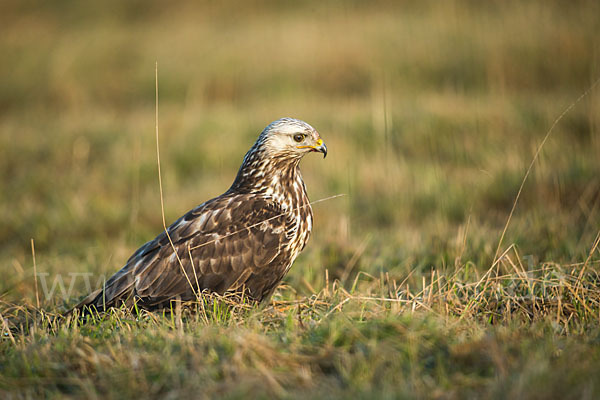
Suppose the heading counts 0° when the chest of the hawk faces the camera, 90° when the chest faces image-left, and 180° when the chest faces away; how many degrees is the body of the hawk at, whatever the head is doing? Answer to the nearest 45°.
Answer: approximately 270°
